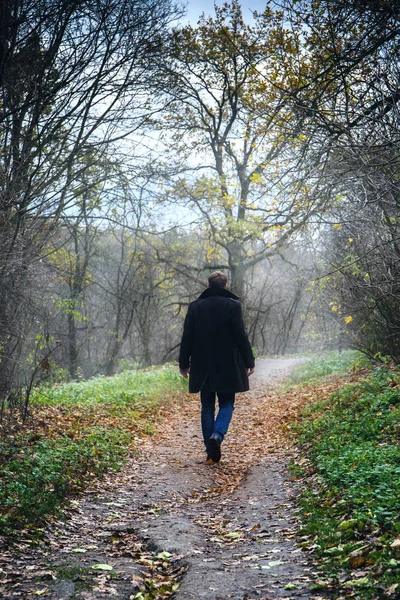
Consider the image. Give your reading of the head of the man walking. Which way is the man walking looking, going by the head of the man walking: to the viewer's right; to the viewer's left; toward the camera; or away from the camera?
away from the camera

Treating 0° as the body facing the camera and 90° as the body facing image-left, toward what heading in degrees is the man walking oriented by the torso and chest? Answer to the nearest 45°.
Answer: approximately 180°
